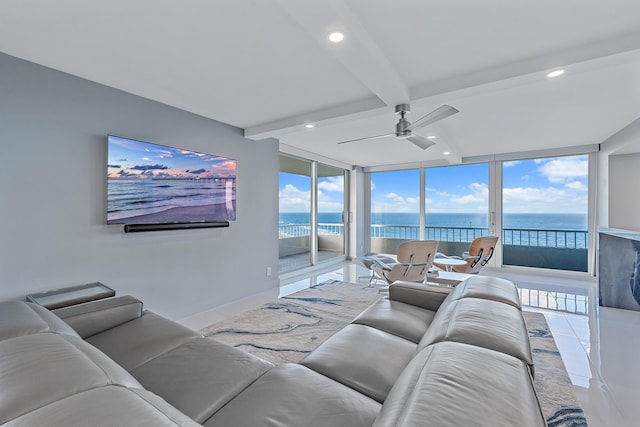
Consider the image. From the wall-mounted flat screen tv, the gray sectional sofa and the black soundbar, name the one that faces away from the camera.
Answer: the gray sectional sofa

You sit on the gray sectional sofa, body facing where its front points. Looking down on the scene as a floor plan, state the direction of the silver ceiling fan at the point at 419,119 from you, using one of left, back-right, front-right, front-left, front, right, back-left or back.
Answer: front-right

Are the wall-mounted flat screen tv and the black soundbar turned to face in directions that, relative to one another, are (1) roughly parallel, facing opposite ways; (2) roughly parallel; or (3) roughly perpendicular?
roughly parallel

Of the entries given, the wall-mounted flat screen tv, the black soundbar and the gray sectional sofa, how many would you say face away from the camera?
1

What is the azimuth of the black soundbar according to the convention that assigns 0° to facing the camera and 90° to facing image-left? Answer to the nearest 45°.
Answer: approximately 315°

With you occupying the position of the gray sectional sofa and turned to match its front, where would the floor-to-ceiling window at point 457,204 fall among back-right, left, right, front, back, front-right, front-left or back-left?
front-right

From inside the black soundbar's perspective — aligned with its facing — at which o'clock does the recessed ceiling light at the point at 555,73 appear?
The recessed ceiling light is roughly at 12 o'clock from the black soundbar.

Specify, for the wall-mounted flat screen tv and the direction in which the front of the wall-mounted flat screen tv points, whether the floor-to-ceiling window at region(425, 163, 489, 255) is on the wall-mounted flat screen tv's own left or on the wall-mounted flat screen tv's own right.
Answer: on the wall-mounted flat screen tv's own left

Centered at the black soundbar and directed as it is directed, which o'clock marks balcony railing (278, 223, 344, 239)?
The balcony railing is roughly at 9 o'clock from the black soundbar.

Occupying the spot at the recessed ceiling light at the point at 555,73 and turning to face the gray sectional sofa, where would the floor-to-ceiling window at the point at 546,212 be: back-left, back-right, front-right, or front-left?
back-right

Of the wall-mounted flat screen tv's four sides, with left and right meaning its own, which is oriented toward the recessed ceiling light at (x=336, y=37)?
front

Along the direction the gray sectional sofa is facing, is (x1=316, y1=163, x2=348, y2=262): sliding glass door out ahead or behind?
ahead

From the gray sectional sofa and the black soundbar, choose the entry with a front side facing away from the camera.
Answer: the gray sectional sofa

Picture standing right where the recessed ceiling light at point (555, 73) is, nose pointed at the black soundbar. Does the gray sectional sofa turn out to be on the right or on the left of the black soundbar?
left

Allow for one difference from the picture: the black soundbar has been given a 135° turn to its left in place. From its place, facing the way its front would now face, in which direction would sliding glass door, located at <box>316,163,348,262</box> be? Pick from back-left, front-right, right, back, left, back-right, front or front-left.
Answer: front-right

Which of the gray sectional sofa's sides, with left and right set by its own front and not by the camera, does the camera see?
back

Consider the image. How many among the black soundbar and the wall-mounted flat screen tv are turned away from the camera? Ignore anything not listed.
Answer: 0

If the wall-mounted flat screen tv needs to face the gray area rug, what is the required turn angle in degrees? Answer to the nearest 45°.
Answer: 0° — it already faces it

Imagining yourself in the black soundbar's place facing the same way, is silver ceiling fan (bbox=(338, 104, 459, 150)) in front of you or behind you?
in front

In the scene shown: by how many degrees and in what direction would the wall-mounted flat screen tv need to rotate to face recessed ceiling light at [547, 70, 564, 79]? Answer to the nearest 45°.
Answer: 0° — it already faces it

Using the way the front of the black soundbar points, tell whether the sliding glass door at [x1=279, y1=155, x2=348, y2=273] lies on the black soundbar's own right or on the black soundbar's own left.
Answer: on the black soundbar's own left
